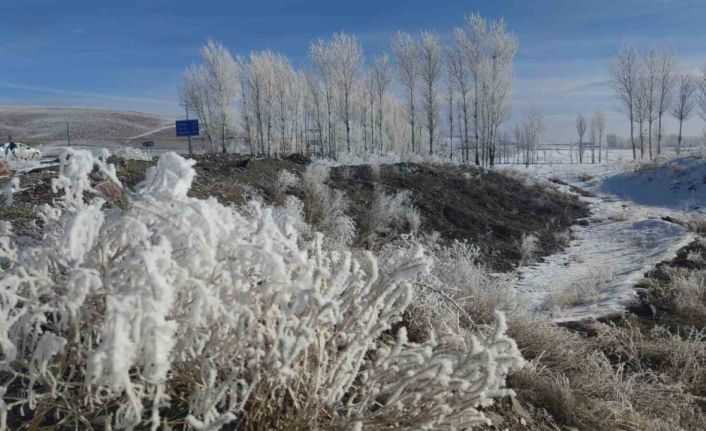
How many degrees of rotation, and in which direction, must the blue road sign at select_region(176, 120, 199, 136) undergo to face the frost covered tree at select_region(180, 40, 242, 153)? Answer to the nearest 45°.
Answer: approximately 180°

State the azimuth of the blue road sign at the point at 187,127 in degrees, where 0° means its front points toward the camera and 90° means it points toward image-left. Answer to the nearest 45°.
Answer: approximately 0°

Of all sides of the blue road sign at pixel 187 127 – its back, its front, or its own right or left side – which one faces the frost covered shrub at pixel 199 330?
front

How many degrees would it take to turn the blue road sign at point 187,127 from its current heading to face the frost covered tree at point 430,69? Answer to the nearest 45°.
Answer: approximately 135° to its left

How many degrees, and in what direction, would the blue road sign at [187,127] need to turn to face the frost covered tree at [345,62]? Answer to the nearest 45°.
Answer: approximately 135° to its left

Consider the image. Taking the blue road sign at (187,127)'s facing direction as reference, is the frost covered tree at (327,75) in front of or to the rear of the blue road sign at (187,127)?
to the rear
